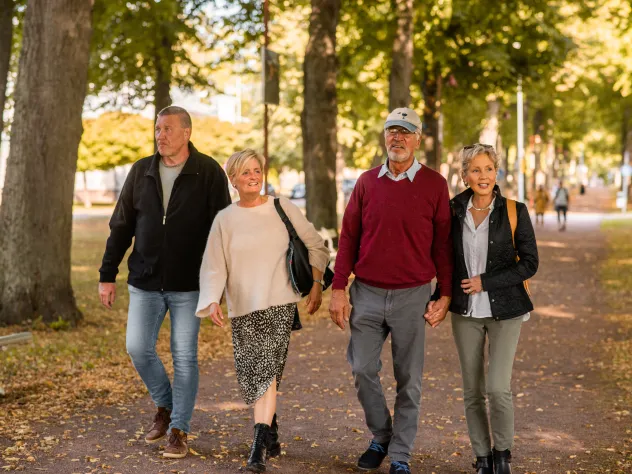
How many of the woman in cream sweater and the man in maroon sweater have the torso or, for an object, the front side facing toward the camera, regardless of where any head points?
2

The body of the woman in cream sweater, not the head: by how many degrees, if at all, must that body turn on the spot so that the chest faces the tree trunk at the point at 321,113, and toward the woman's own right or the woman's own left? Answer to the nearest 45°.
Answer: approximately 180°

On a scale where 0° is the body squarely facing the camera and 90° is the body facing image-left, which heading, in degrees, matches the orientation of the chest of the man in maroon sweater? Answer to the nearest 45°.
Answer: approximately 0°

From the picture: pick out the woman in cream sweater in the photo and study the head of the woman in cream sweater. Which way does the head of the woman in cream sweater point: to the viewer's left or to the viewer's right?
to the viewer's right

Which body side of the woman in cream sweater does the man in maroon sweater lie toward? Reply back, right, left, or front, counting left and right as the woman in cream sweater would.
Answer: left

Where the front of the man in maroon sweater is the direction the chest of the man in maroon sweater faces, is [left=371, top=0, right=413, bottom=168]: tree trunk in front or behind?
behind

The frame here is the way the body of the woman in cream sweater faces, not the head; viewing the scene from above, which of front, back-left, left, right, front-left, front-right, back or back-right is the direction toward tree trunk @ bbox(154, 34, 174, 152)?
back

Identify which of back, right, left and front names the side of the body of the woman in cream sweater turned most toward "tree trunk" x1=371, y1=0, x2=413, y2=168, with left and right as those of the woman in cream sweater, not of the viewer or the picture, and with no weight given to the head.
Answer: back

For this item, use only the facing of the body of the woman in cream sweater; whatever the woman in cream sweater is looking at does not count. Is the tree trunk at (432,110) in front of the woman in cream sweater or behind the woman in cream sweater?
behind
